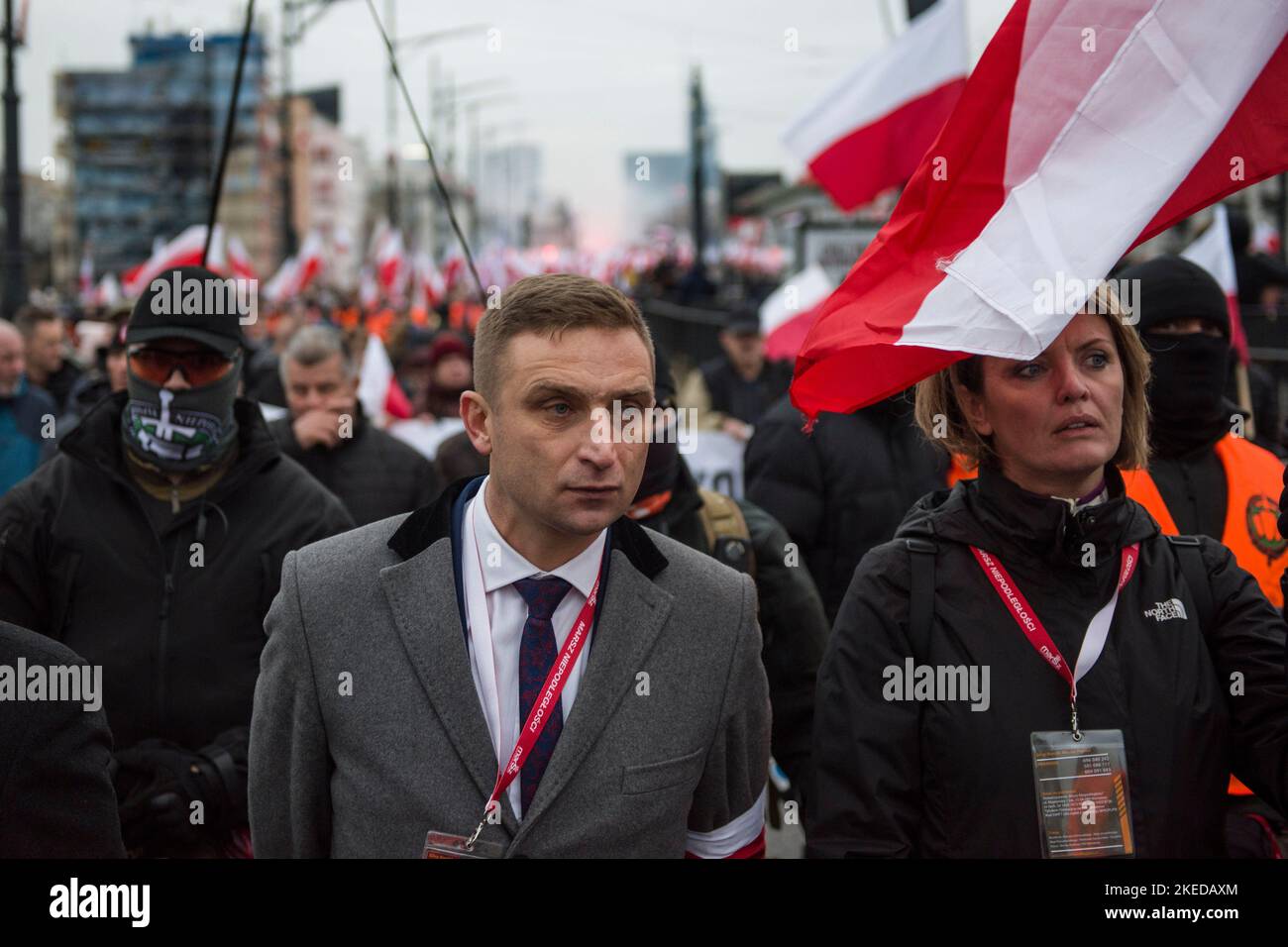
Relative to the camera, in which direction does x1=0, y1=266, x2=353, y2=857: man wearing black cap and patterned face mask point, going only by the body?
toward the camera

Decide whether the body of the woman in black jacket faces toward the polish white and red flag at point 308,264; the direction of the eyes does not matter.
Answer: no

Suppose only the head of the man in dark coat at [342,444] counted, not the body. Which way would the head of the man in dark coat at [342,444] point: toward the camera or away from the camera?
toward the camera

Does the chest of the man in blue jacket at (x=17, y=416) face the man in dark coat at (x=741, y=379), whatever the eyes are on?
no

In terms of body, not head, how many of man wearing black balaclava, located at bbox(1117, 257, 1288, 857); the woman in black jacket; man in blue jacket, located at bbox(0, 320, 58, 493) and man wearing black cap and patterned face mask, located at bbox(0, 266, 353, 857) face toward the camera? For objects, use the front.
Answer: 4

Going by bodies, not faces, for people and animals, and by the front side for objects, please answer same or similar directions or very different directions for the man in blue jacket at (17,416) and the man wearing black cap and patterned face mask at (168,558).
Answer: same or similar directions

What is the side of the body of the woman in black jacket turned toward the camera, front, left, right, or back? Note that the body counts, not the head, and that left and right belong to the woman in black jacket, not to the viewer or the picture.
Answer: front

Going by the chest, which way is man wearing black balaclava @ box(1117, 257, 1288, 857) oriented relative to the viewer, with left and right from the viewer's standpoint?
facing the viewer

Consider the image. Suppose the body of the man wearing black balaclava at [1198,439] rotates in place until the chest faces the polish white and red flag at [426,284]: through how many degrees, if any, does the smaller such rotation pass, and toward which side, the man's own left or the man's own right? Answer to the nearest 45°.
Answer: approximately 135° to the man's own right

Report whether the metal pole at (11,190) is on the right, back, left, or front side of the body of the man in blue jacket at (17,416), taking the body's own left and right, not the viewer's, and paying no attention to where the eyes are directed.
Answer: back

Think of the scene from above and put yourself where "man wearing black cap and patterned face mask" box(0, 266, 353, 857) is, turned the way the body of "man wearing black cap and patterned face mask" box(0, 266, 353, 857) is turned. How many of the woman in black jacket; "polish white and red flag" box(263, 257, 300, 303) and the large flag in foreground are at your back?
1

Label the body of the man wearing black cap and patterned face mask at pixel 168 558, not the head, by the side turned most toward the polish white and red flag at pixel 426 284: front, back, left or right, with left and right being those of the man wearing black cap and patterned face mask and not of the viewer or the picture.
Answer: back

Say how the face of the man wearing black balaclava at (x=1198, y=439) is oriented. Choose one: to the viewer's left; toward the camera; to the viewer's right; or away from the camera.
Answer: toward the camera

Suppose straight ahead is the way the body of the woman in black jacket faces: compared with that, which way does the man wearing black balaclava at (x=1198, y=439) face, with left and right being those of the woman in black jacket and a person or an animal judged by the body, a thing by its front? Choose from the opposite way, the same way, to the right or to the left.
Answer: the same way

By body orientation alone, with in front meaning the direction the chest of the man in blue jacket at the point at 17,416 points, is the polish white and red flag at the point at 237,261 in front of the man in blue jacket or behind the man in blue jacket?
behind

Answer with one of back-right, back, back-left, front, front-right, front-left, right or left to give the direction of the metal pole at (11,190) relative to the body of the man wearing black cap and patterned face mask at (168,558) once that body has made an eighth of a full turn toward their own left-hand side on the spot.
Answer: back-left
